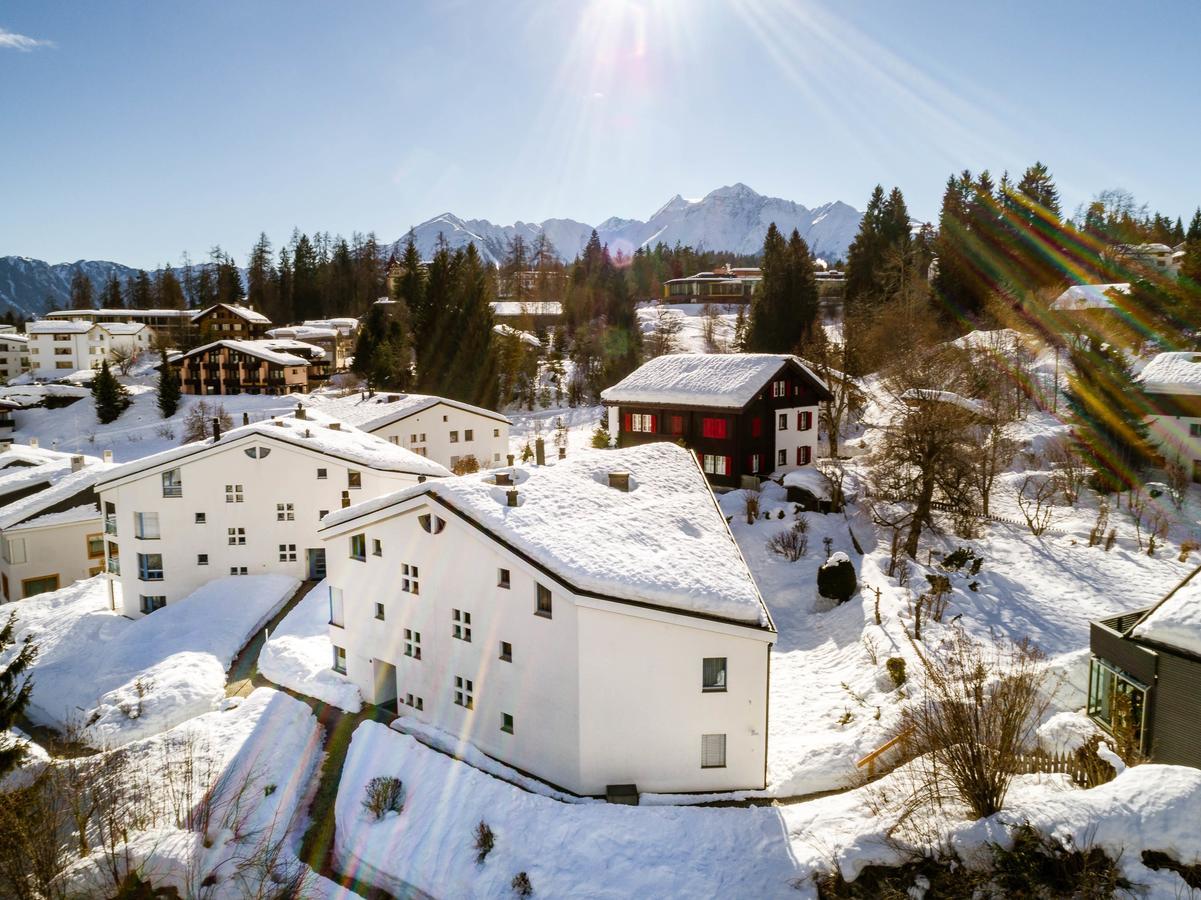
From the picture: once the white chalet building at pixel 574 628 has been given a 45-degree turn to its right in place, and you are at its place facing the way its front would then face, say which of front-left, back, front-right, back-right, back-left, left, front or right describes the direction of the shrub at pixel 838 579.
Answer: back-right

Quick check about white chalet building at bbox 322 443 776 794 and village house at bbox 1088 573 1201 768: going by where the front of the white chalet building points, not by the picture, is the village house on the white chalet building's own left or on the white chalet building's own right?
on the white chalet building's own left

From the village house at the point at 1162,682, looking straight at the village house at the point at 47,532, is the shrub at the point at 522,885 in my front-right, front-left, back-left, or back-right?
front-left

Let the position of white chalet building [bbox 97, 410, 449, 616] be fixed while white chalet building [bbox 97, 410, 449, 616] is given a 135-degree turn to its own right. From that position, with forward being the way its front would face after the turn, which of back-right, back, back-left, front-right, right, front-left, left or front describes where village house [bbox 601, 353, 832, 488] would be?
back-right

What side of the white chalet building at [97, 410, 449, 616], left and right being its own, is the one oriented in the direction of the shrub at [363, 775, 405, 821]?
front

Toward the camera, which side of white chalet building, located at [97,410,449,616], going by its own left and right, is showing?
front

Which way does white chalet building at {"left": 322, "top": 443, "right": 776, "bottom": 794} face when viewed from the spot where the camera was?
facing the viewer and to the left of the viewer

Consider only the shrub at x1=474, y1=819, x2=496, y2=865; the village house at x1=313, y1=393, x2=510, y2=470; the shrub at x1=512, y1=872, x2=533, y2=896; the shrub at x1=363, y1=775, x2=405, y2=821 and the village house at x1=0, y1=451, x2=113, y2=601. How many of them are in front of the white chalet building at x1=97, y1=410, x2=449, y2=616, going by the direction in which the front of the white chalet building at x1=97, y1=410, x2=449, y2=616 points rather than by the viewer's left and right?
3

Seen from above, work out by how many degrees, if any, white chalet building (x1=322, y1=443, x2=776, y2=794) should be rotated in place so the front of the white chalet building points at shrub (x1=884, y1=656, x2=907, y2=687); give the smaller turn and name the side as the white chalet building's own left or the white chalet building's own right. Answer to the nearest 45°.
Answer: approximately 135° to the white chalet building's own left

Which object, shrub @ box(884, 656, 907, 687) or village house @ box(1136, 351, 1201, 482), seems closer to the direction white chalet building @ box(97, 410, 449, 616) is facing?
the shrub

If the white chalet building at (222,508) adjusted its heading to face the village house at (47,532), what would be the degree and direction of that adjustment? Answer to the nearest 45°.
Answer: approximately 135° to its right

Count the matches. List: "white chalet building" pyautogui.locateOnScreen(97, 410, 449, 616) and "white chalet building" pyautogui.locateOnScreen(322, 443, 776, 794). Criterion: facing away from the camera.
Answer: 0
